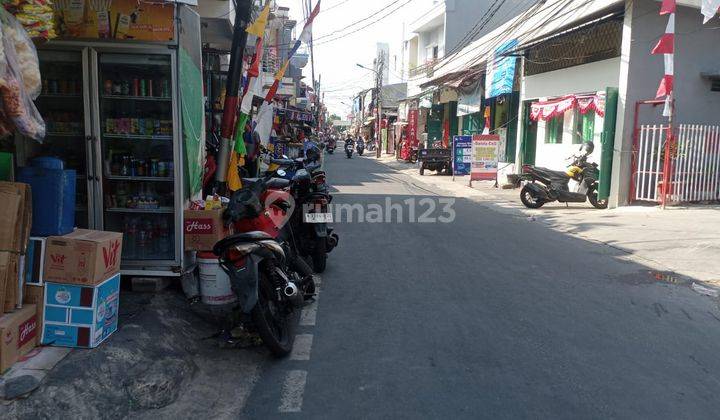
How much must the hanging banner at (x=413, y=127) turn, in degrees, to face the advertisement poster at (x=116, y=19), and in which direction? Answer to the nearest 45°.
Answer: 0° — it already faces it

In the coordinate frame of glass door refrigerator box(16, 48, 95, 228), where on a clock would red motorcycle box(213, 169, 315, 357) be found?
The red motorcycle is roughly at 11 o'clock from the glass door refrigerator.

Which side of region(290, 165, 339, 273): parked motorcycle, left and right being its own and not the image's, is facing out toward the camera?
back

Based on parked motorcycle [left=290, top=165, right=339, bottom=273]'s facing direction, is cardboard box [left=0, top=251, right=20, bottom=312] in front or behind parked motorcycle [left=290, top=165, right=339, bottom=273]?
behind

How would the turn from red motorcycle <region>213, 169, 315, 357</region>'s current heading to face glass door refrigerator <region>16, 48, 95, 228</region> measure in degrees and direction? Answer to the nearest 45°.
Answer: approximately 90° to its left

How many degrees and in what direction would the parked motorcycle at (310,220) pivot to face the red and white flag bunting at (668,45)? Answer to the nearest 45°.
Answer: approximately 45° to its right

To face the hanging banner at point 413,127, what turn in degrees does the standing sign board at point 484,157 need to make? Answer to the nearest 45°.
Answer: approximately 180°

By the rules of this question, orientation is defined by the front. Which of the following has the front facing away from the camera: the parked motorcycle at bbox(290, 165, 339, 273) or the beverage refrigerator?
the parked motorcycle

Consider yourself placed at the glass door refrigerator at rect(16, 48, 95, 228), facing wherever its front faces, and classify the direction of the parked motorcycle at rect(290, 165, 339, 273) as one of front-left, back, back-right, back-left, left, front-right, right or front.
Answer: left
